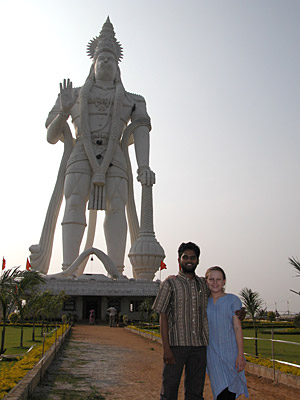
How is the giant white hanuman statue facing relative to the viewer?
toward the camera

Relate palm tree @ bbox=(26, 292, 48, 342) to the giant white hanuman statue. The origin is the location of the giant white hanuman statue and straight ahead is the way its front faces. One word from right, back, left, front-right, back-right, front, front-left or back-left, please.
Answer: front

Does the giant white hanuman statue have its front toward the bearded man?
yes

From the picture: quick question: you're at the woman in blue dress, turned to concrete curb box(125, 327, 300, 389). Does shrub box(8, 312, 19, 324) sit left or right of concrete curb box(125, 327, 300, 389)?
left

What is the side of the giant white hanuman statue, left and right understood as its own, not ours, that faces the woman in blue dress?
front

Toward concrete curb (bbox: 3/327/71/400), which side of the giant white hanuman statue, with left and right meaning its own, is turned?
front

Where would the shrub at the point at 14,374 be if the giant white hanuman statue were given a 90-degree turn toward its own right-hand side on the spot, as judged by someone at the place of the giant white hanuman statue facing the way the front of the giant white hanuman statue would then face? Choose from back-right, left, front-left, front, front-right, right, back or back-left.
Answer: left
